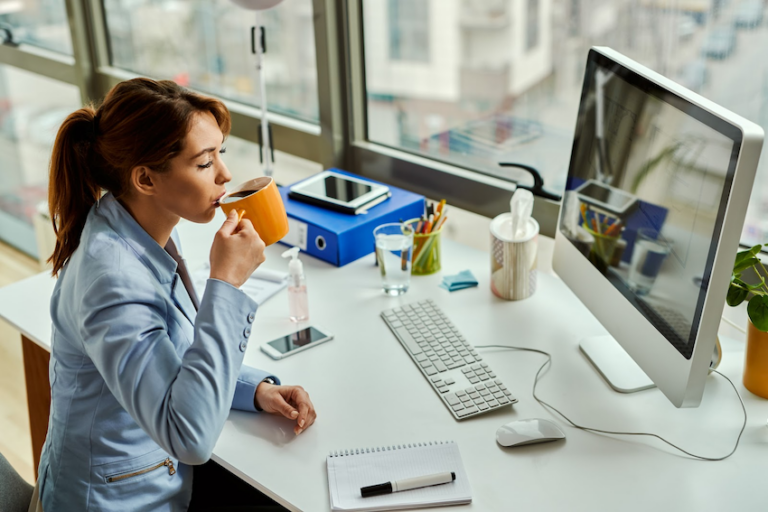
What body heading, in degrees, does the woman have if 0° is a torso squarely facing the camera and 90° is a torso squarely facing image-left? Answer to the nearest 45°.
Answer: approximately 270°

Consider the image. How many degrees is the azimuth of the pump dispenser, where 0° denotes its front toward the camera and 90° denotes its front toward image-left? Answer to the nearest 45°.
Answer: approximately 90°

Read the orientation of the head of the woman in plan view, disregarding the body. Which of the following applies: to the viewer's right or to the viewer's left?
to the viewer's right

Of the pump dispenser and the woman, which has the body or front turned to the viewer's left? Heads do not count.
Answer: the pump dispenser

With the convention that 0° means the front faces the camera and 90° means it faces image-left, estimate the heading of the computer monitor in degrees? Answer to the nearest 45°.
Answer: approximately 45°

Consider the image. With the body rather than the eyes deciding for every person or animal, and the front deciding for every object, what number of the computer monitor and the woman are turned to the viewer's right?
1

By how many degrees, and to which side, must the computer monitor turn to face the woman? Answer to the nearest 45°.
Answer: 0° — it already faces them

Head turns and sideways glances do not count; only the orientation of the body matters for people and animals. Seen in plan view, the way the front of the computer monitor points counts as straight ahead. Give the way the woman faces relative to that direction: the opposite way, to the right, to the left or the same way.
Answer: the opposite way
